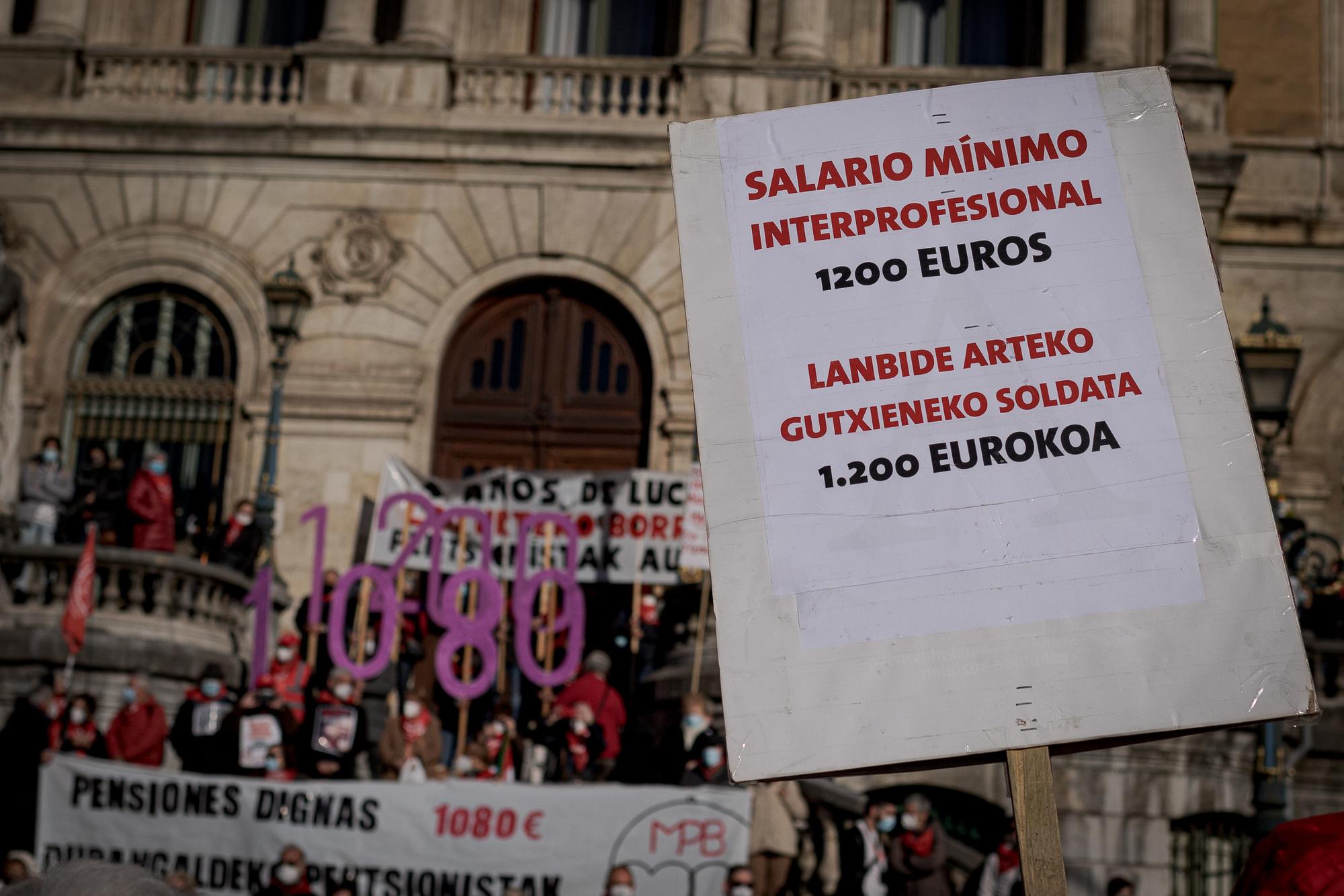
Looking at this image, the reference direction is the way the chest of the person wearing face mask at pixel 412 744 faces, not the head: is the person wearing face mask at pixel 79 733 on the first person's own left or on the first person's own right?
on the first person's own right

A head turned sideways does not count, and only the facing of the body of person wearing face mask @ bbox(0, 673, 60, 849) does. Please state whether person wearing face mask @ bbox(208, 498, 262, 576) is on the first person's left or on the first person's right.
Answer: on the first person's left

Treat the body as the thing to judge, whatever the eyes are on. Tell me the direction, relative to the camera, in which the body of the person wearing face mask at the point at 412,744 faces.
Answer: toward the camera

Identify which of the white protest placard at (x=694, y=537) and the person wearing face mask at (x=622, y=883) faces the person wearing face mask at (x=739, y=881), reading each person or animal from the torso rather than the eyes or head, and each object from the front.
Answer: the white protest placard

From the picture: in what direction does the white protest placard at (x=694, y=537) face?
toward the camera

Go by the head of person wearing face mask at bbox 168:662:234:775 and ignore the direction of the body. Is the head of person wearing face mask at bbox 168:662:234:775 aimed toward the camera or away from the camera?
toward the camera

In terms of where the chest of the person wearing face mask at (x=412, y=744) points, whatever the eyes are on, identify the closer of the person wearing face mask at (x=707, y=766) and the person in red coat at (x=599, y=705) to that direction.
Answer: the person wearing face mask

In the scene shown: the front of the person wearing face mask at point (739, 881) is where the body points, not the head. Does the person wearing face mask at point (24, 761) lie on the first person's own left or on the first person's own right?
on the first person's own right

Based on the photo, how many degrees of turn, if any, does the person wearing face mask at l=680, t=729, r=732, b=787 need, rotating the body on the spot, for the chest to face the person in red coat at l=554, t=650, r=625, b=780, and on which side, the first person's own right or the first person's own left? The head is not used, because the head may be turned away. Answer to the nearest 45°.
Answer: approximately 135° to the first person's own right

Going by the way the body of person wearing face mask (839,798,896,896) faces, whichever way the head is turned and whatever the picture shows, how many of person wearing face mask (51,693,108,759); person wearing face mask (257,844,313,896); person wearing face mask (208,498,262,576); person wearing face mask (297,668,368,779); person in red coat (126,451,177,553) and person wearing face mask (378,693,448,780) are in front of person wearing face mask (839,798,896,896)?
0

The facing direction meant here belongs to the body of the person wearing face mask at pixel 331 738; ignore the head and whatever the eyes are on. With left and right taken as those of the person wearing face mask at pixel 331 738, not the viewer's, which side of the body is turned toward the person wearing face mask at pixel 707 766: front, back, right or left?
left

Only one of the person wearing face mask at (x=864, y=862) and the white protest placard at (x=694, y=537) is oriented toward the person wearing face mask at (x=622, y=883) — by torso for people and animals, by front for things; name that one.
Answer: the white protest placard

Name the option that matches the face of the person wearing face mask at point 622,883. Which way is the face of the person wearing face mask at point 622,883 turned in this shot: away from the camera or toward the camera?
toward the camera

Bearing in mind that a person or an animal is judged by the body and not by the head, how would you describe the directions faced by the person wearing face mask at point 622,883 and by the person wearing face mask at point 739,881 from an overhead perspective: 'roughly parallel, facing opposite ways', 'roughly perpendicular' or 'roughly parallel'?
roughly parallel

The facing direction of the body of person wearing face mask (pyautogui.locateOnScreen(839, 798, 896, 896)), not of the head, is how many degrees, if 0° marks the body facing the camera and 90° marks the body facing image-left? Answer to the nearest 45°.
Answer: approximately 315°

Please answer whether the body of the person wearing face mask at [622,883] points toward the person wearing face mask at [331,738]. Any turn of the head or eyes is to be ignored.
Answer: no

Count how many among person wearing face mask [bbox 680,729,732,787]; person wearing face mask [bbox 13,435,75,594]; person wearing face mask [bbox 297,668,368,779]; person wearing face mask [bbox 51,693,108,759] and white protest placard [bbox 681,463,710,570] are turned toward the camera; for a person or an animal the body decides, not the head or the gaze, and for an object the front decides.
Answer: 5

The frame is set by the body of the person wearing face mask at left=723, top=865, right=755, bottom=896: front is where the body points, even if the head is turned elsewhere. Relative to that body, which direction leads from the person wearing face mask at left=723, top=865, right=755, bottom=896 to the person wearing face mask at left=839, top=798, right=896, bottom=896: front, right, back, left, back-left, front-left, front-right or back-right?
back-left
